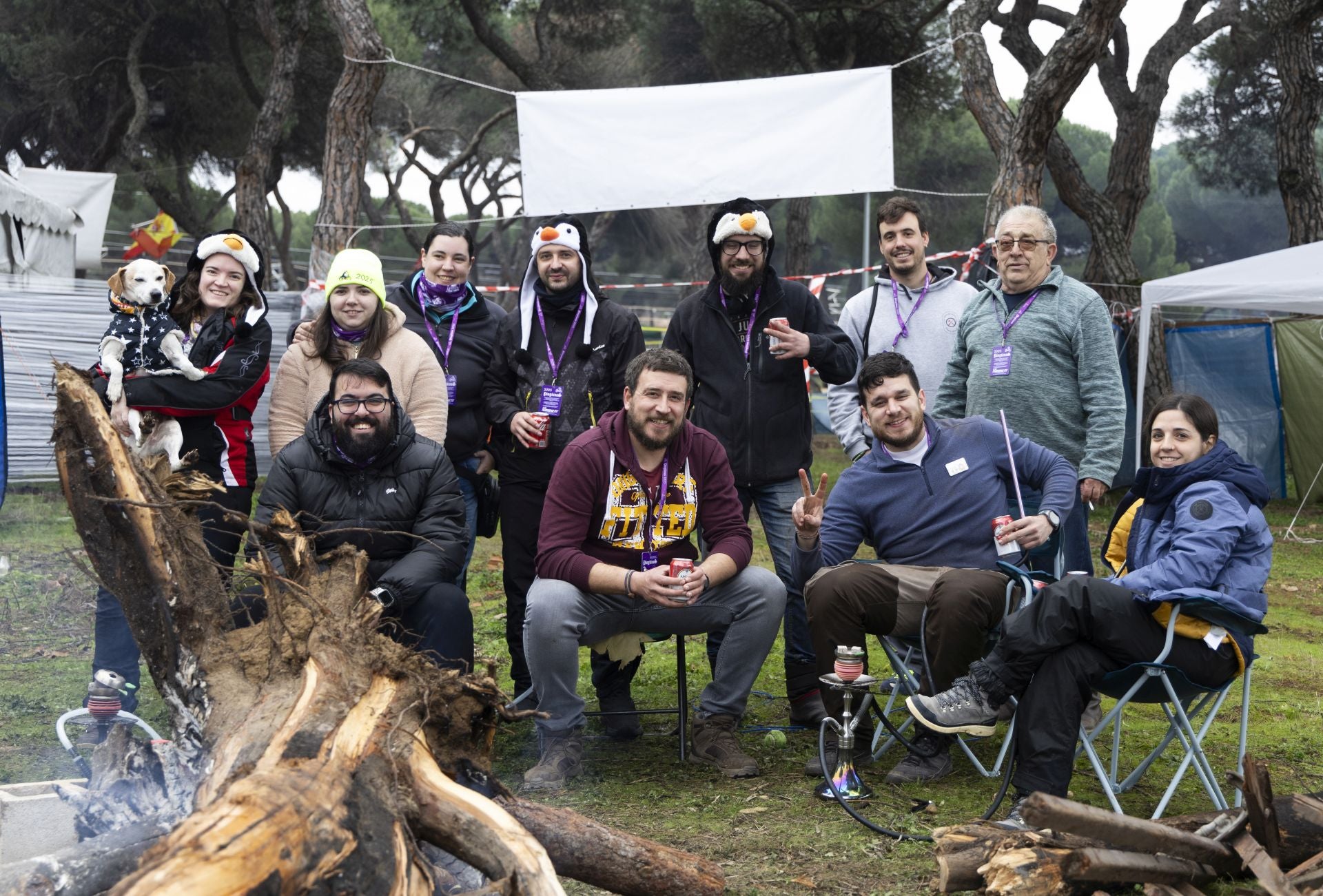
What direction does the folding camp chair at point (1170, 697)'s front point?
to the viewer's left

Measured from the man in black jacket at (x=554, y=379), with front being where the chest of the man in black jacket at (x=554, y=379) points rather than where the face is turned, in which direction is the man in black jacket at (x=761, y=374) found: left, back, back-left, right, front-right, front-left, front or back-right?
left

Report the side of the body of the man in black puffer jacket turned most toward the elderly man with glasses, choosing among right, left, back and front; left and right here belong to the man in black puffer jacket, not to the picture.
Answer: left

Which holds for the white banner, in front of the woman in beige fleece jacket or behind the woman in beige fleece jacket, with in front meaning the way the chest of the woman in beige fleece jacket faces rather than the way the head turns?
behind

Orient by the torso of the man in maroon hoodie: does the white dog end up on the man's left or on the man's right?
on the man's right

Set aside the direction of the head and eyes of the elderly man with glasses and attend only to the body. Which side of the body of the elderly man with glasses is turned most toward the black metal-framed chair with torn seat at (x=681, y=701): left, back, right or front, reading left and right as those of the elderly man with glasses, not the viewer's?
front

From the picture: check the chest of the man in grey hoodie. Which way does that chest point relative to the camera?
toward the camera

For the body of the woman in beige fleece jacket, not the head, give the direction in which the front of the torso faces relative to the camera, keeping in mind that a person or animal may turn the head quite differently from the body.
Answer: toward the camera

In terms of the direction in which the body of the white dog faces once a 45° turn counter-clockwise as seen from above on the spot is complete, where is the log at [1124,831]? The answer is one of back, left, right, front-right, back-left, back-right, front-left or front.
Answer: front

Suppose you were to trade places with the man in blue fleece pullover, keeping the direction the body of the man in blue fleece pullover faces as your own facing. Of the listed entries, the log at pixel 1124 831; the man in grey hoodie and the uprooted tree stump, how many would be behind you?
1

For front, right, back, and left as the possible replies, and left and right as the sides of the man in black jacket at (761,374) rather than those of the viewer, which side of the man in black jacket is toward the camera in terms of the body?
front
